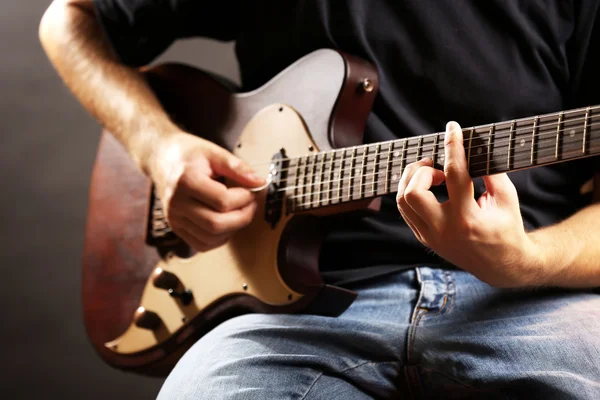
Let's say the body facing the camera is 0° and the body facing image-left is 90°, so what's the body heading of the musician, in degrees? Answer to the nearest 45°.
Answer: approximately 0°
